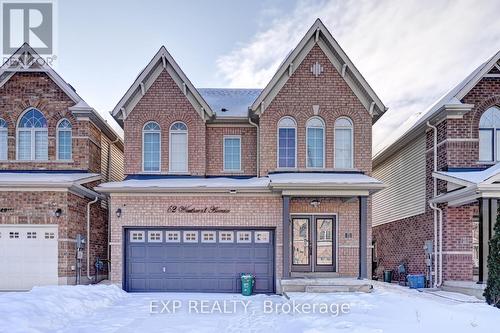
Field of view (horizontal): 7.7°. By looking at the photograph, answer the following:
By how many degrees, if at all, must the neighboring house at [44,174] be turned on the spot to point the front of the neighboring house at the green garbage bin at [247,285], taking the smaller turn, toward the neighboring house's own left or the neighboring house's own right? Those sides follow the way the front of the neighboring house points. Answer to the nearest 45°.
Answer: approximately 45° to the neighboring house's own left

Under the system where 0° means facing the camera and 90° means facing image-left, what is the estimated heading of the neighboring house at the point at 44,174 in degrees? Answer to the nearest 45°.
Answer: approximately 0°

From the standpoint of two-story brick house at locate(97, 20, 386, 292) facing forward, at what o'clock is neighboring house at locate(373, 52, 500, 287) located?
The neighboring house is roughly at 9 o'clock from the two-story brick house.

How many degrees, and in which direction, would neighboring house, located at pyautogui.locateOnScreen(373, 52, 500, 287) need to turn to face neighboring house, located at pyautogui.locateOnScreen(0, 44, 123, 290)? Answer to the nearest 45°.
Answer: approximately 90° to its right

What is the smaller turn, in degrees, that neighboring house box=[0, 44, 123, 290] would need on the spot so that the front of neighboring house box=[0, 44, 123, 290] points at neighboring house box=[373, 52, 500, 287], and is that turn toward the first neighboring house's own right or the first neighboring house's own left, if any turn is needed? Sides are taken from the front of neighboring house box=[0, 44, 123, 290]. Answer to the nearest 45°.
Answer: approximately 45° to the first neighboring house's own left

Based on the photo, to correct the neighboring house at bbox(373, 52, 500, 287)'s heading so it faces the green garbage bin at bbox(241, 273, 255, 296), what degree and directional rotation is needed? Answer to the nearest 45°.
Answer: approximately 45° to its right

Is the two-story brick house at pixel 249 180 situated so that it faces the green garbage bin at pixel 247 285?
yes
